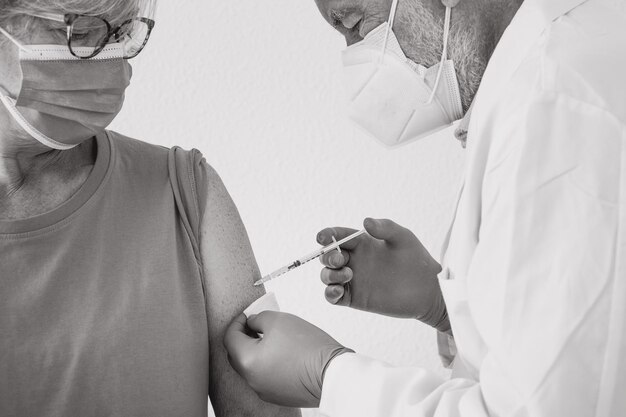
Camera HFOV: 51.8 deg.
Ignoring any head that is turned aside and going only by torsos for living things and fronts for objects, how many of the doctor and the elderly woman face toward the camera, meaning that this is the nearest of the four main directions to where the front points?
1

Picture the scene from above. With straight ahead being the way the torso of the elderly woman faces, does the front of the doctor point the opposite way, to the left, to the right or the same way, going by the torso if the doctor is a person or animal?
to the right

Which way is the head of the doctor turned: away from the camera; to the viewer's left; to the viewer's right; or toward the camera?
to the viewer's left

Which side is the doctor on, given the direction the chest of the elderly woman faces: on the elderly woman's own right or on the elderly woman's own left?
on the elderly woman's own left

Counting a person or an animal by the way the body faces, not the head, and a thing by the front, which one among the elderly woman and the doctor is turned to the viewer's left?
the doctor

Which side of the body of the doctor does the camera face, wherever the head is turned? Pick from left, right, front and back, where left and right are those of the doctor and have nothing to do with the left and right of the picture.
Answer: left

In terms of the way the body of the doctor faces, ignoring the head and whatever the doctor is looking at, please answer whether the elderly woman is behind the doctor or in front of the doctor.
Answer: in front

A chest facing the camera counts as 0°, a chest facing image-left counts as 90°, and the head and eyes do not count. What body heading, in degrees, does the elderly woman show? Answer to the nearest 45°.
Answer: approximately 0°
